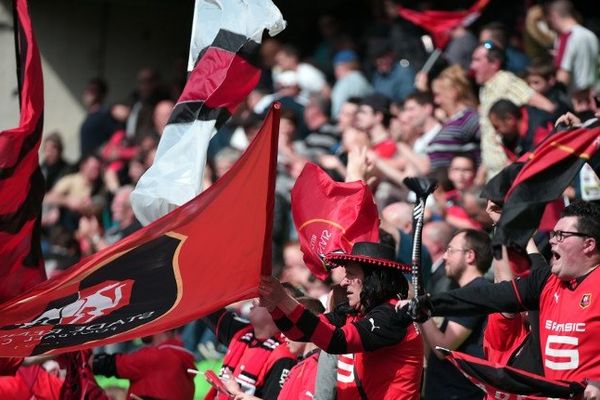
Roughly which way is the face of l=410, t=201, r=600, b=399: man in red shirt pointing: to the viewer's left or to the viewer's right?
to the viewer's left

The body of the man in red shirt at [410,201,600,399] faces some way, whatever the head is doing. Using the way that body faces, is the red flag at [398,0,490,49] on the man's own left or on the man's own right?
on the man's own right

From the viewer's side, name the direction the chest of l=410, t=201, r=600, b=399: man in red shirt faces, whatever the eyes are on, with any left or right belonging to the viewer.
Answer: facing the viewer and to the left of the viewer

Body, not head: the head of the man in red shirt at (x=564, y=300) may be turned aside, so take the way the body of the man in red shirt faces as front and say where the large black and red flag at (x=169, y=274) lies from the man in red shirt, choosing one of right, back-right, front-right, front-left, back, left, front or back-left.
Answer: front-right

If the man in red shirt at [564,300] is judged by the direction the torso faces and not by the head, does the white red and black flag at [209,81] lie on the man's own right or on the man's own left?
on the man's own right

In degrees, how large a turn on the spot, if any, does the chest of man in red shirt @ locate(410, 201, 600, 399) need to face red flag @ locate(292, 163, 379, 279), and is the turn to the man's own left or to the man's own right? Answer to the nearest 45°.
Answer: approximately 90° to the man's own right
